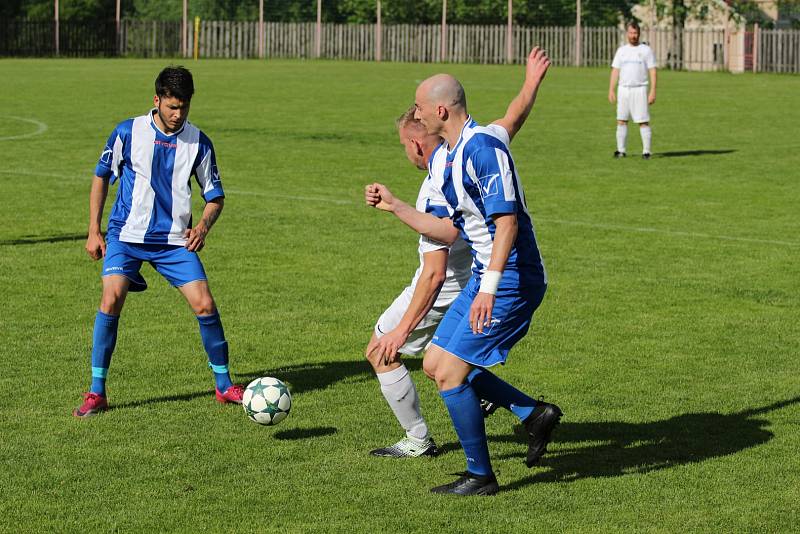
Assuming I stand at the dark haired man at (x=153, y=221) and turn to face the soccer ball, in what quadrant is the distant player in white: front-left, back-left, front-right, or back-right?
back-left

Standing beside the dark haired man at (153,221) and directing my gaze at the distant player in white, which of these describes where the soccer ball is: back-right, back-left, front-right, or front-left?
back-right

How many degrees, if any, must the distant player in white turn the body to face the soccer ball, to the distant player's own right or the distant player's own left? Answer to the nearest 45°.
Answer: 0° — they already face it

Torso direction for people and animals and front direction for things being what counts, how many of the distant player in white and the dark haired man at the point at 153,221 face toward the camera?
2

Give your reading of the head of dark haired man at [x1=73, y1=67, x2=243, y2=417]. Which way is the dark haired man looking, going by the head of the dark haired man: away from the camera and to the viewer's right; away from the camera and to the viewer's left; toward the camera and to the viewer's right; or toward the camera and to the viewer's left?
toward the camera and to the viewer's right

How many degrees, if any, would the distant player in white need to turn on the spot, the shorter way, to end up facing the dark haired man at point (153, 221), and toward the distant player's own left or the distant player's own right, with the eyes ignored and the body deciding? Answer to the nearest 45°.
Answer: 0° — they already face them

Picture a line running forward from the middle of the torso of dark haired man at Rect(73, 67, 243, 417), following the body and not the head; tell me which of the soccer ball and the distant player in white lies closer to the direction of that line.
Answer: the soccer ball

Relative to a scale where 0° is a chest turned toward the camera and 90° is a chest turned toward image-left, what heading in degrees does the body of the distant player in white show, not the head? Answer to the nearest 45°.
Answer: approximately 0°

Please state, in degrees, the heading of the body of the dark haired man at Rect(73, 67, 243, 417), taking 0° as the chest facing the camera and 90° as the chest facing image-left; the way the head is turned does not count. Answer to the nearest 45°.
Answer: approximately 0°
